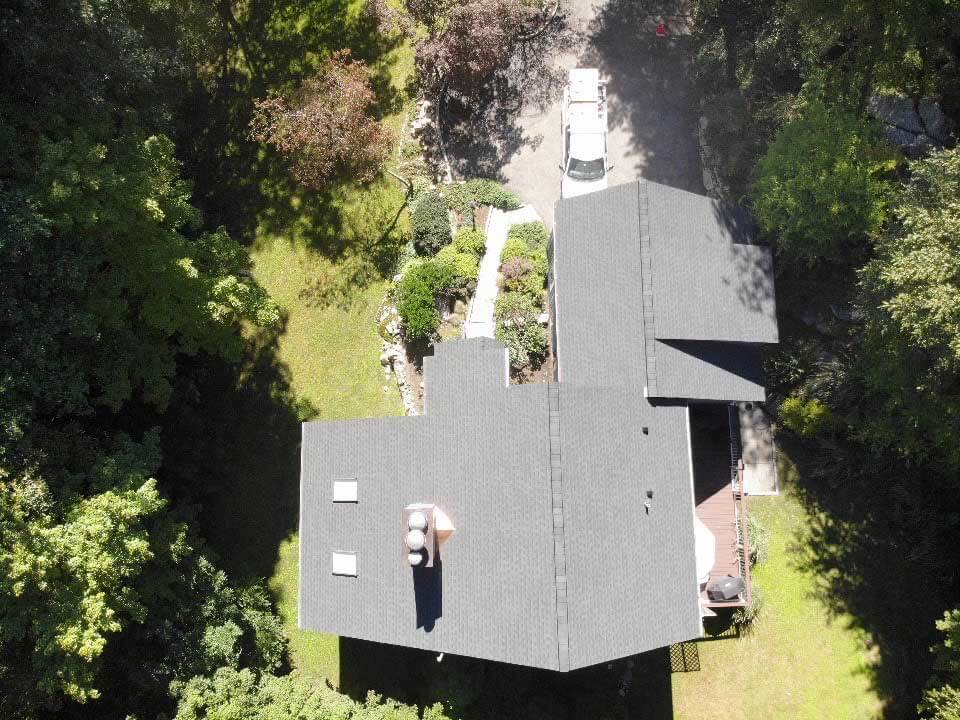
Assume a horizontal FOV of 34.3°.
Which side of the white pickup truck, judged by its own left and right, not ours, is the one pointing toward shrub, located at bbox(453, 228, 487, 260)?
right

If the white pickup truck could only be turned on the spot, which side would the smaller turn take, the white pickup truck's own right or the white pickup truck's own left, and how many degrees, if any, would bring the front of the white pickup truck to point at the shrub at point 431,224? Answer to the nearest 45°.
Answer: approximately 90° to the white pickup truck's own right

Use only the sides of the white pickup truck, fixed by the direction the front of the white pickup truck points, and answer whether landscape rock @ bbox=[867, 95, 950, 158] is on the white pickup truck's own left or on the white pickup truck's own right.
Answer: on the white pickup truck's own left

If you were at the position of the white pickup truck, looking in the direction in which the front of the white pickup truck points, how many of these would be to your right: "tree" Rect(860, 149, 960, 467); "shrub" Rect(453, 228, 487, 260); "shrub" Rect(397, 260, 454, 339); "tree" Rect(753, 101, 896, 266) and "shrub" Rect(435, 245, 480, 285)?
3

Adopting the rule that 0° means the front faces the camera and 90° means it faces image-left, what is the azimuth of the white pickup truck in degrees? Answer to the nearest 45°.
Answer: approximately 0°

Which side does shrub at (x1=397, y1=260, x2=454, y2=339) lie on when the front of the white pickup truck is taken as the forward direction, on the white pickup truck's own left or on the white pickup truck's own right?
on the white pickup truck's own right
